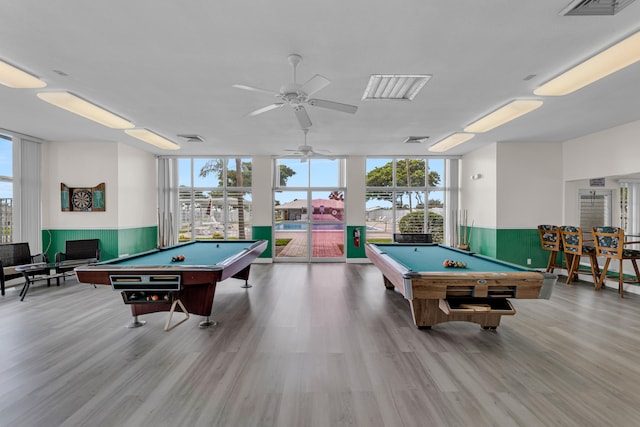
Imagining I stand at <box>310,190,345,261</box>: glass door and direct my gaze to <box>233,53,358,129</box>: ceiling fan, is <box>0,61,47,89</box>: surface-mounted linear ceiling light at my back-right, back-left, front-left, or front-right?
front-right

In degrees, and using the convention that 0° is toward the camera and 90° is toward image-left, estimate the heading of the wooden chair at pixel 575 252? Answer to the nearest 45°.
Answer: approximately 225°

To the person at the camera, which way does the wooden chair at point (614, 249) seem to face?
facing away from the viewer and to the right of the viewer

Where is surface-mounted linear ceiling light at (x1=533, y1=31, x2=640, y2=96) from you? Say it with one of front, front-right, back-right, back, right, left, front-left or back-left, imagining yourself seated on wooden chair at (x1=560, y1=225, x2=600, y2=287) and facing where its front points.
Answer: back-right

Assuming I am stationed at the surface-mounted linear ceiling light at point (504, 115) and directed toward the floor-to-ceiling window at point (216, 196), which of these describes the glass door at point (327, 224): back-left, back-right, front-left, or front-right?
front-right

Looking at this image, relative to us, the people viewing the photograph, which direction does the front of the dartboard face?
facing the viewer

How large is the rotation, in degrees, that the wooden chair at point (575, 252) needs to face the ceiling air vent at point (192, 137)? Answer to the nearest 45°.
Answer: approximately 180°

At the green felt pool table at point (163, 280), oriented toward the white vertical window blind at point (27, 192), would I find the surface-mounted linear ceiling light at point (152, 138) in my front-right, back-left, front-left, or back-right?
front-right

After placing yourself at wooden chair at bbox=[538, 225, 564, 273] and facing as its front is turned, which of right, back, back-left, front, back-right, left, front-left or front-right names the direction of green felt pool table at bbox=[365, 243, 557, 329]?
back-right

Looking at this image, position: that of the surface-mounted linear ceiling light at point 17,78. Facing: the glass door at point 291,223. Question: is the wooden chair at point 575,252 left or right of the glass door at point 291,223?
right

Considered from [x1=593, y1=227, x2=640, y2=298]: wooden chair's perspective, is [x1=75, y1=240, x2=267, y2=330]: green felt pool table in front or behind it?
behind

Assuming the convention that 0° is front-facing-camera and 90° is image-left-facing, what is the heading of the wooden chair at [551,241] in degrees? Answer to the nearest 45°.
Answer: approximately 225°

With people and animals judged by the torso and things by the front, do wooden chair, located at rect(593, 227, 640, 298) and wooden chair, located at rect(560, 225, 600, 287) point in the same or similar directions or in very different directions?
same or similar directions

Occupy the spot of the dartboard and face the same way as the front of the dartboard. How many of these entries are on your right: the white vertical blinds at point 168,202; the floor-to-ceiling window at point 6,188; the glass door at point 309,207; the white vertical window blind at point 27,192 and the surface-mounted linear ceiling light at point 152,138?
2

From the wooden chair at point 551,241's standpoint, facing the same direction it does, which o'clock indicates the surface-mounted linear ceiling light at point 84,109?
The surface-mounted linear ceiling light is roughly at 6 o'clock from the wooden chair.

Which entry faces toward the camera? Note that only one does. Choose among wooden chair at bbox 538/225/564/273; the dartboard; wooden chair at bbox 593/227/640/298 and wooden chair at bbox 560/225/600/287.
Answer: the dartboard

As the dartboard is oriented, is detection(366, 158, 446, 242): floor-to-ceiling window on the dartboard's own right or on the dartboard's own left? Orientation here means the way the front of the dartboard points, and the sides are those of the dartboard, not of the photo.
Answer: on the dartboard's own left

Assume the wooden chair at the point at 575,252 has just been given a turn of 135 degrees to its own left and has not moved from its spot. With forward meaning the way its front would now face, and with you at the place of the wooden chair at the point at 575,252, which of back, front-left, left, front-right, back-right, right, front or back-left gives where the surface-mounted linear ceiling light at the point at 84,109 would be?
front-left

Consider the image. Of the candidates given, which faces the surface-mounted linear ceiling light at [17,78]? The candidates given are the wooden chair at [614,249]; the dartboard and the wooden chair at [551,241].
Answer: the dartboard
